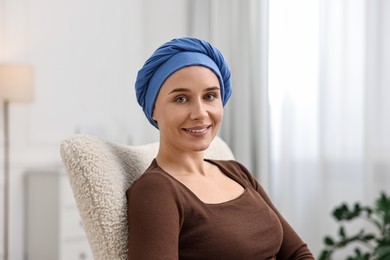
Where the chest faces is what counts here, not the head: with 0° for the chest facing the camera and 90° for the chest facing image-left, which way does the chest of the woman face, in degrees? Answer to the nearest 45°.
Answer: approximately 315°

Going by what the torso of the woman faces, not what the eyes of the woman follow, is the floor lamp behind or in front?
behind
